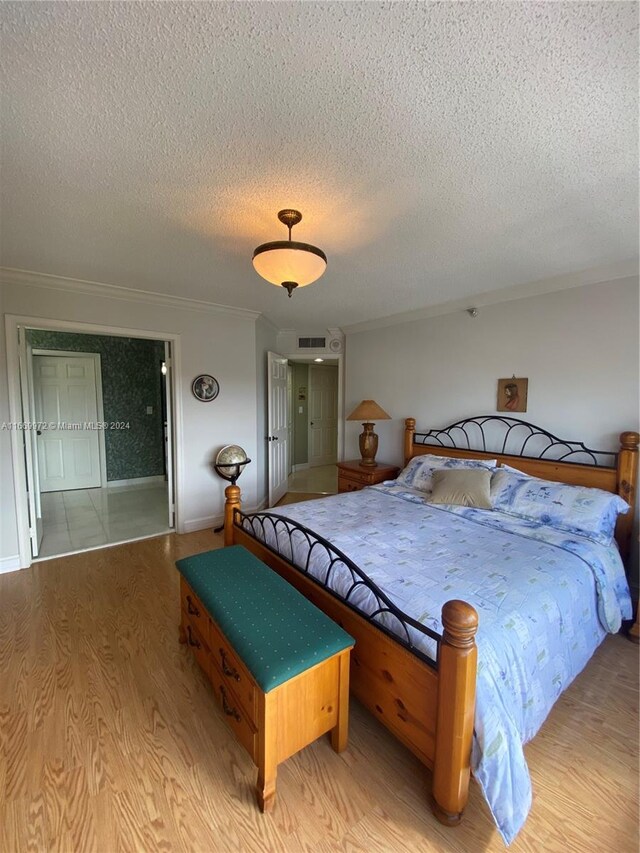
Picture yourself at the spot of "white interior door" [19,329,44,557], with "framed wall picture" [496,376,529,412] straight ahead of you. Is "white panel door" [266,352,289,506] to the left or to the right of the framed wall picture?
left

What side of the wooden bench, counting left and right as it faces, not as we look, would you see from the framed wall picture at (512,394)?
back

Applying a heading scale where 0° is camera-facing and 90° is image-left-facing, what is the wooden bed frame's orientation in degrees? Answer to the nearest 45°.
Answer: approximately 45°

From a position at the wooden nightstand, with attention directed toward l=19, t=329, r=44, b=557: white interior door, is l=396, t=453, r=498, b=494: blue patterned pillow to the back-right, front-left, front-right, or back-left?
back-left

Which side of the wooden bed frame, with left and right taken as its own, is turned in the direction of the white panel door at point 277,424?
right

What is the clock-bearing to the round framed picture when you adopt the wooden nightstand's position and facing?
The round framed picture is roughly at 1 o'clock from the wooden nightstand.

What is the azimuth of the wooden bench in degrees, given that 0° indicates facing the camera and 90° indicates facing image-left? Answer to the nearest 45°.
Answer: approximately 45°

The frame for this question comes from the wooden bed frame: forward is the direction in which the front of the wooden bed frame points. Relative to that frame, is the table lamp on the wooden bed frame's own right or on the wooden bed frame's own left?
on the wooden bed frame's own right

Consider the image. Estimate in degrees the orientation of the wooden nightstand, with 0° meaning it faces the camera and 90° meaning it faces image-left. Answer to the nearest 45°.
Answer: approximately 45°

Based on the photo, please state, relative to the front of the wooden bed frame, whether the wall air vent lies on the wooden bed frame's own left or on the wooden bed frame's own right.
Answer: on the wooden bed frame's own right
